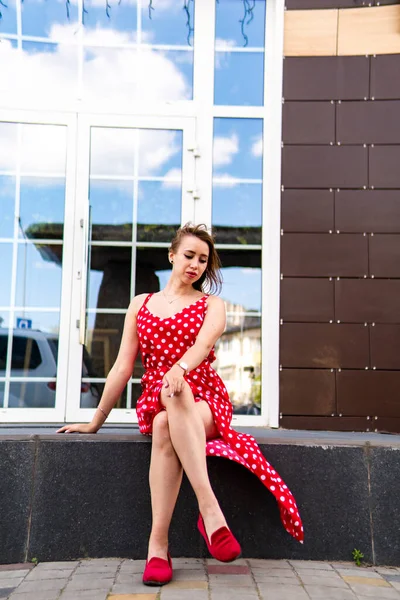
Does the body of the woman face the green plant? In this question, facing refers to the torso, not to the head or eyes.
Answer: no

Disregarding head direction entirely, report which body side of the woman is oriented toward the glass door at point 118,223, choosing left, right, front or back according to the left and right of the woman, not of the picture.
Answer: back

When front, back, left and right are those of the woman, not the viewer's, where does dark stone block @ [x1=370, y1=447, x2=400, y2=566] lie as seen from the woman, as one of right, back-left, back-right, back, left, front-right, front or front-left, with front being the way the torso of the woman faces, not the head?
left

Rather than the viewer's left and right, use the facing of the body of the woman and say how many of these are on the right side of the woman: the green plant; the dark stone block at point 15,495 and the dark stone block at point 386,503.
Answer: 1

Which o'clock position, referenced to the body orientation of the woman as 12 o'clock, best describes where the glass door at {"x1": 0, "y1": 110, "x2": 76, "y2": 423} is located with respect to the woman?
The glass door is roughly at 5 o'clock from the woman.

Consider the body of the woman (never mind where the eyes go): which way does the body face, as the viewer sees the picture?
toward the camera
